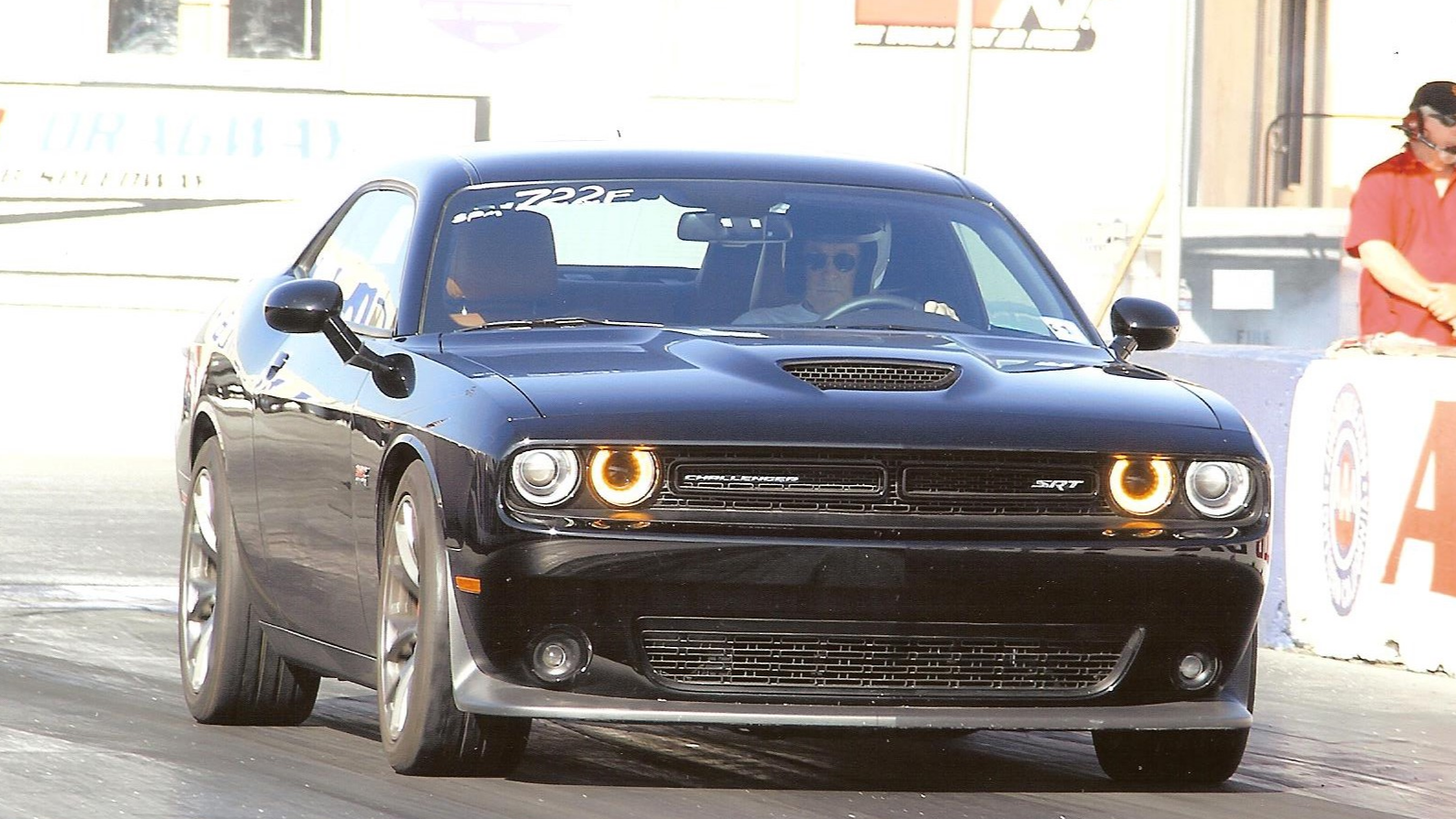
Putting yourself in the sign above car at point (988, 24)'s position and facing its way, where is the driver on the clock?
The driver is roughly at 12 o'clock from the sign above car.

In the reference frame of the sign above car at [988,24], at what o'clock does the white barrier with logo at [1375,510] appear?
The white barrier with logo is roughly at 12 o'clock from the sign above car.

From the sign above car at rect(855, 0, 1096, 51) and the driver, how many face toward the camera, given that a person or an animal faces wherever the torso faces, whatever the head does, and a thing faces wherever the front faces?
2

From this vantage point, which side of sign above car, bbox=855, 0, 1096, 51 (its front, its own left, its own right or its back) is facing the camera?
front

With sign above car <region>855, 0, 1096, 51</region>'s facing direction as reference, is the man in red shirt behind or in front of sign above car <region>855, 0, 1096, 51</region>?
in front

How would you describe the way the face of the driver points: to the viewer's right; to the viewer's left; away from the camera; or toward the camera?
toward the camera

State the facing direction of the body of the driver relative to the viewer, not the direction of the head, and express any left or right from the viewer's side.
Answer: facing the viewer

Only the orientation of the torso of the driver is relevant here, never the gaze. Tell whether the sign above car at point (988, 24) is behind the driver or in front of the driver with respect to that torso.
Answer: behind

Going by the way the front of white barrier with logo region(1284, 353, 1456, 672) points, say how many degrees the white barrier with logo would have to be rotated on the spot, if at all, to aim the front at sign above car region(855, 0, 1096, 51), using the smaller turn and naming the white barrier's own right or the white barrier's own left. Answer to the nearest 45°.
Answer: approximately 135° to the white barrier's own right
